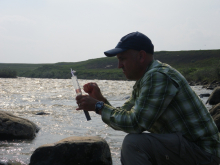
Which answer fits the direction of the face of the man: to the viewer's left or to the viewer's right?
to the viewer's left

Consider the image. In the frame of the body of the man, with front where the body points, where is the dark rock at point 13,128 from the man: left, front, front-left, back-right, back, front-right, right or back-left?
front-right

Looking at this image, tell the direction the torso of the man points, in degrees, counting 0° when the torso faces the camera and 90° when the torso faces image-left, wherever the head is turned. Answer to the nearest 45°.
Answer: approximately 90°
